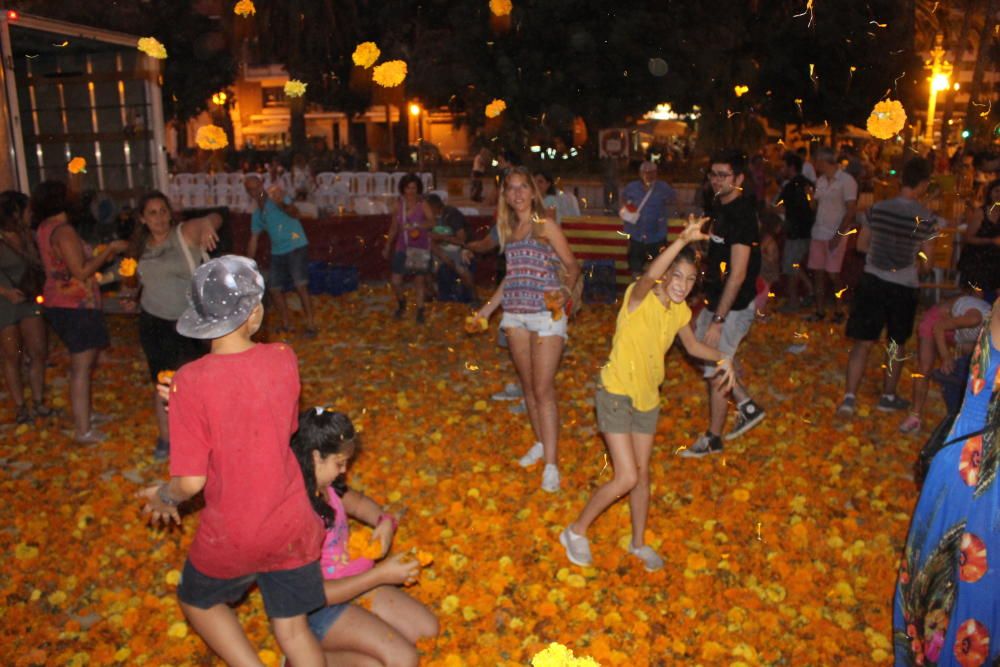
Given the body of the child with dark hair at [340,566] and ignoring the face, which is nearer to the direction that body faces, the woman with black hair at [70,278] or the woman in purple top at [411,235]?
the woman in purple top

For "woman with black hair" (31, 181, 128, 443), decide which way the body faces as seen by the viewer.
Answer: to the viewer's right

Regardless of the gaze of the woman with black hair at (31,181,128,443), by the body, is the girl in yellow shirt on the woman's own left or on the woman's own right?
on the woman's own right

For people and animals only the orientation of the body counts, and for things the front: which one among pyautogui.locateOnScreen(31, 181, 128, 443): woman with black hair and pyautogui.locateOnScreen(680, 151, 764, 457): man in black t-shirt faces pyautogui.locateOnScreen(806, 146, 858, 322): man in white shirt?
the woman with black hair

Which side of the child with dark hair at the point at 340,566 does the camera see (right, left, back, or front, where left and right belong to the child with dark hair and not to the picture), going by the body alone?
right

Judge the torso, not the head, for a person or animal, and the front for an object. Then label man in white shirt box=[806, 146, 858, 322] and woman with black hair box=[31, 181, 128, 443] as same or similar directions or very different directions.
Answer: very different directions
